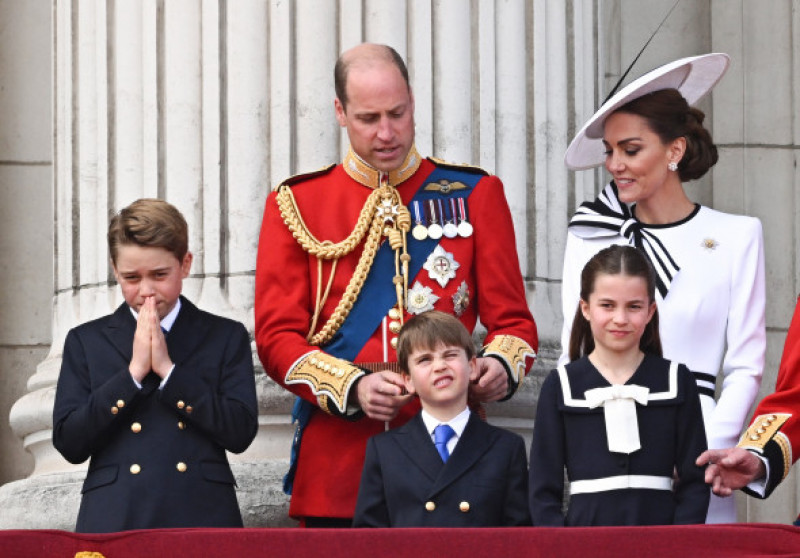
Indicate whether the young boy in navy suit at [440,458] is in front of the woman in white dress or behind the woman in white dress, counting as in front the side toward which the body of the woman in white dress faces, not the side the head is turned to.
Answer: in front

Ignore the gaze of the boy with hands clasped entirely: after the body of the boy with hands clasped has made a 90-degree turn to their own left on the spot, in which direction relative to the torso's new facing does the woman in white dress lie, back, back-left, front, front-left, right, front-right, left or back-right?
front

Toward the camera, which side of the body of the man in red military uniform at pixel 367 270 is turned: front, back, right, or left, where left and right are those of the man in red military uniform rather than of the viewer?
front

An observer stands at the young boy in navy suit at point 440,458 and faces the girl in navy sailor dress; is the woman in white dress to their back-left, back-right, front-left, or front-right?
front-left

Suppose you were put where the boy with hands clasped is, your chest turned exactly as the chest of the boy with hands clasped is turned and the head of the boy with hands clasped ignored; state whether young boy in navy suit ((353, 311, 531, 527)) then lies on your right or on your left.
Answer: on your left

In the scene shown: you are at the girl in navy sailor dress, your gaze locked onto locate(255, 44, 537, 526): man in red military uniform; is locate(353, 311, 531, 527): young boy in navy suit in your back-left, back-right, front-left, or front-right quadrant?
front-left

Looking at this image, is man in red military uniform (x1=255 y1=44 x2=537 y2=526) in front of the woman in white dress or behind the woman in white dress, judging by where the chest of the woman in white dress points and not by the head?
in front

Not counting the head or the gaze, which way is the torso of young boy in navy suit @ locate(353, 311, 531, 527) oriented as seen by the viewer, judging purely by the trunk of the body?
toward the camera

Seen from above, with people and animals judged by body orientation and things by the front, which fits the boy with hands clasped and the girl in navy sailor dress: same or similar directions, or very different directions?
same or similar directions

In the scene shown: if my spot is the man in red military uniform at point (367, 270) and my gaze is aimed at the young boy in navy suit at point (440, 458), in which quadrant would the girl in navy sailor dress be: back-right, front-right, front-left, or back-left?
front-left

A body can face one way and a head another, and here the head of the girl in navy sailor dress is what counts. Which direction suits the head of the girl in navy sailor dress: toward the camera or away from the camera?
toward the camera

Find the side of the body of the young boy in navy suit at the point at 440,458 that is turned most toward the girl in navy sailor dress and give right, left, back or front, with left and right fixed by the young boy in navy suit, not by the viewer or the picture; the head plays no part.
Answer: left

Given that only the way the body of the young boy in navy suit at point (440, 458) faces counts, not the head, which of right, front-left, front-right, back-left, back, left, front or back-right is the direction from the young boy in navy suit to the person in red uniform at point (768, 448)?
left

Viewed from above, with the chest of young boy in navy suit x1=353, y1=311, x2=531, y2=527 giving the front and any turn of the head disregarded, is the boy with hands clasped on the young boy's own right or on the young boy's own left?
on the young boy's own right

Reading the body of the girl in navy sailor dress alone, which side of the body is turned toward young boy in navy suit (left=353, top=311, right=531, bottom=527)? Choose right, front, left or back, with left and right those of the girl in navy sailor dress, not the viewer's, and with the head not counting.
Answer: right

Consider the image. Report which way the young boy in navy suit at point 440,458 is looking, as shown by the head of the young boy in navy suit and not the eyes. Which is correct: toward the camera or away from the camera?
toward the camera

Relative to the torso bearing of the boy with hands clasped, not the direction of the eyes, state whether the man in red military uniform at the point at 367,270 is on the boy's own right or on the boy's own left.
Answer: on the boy's own left
